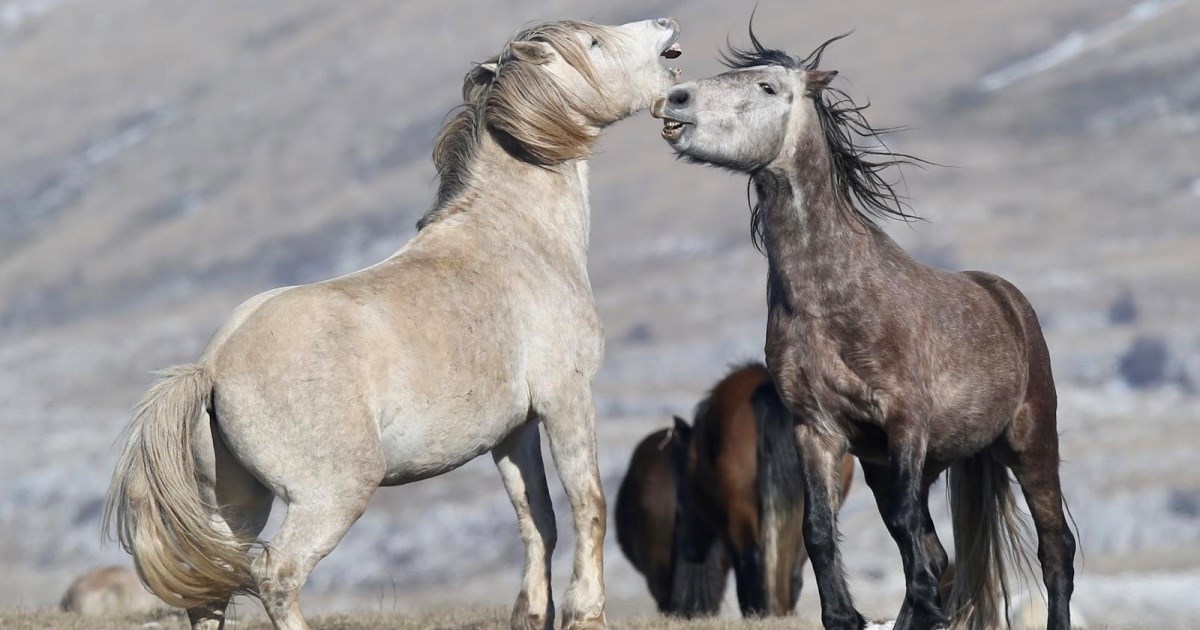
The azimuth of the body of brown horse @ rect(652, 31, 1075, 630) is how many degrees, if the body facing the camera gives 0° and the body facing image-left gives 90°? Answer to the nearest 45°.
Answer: approximately 45°

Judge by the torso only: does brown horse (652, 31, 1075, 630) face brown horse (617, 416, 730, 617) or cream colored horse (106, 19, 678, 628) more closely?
the cream colored horse

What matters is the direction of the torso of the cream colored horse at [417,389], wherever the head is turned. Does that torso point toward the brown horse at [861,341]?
yes

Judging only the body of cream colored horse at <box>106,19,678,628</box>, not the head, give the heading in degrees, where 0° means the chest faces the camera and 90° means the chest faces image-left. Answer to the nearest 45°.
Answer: approximately 270°

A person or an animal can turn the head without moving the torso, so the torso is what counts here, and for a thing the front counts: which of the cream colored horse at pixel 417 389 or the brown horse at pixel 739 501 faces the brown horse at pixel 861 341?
the cream colored horse

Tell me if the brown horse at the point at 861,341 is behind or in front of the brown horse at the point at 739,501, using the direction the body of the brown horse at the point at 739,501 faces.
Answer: behind

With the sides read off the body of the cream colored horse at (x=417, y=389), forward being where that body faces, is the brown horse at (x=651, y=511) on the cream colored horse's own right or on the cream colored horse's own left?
on the cream colored horse's own left

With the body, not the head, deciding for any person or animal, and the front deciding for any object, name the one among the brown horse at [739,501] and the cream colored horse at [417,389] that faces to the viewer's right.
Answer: the cream colored horse

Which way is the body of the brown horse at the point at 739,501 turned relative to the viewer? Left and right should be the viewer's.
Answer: facing away from the viewer and to the left of the viewer
